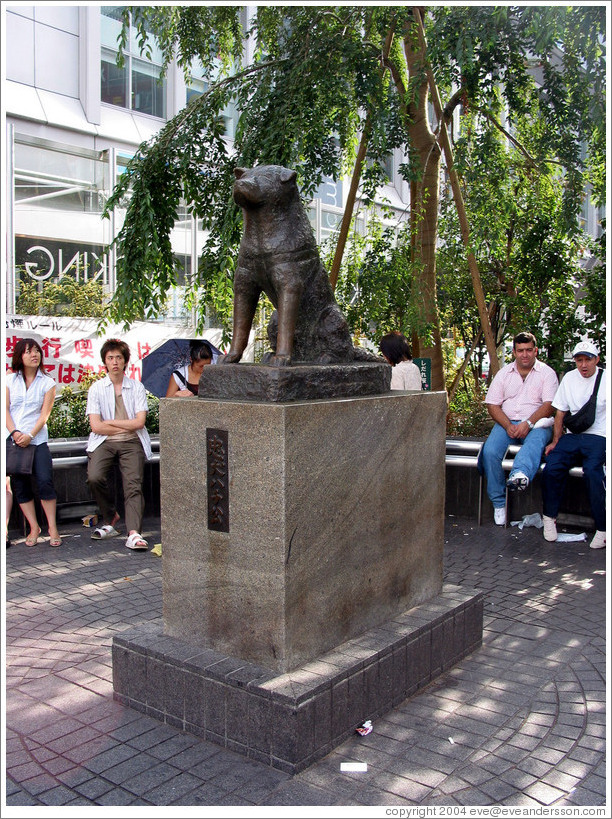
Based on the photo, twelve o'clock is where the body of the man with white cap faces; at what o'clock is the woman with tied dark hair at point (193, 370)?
The woman with tied dark hair is roughly at 3 o'clock from the man with white cap.

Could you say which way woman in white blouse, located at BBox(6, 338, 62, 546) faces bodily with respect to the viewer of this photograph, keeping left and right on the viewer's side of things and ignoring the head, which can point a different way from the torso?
facing the viewer

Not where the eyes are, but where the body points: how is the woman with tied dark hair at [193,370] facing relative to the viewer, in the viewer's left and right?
facing the viewer and to the right of the viewer

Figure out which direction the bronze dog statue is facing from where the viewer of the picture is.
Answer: facing the viewer and to the left of the viewer

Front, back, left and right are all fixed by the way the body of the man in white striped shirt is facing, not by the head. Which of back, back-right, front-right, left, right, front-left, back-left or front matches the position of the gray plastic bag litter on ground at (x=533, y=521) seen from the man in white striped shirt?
left

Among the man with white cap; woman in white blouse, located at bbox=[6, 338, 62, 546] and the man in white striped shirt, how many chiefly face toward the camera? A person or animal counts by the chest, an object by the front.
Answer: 3

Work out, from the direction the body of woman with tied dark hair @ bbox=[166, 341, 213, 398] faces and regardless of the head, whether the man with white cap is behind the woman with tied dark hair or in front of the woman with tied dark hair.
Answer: in front

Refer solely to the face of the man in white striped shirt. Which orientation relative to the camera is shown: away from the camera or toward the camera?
toward the camera

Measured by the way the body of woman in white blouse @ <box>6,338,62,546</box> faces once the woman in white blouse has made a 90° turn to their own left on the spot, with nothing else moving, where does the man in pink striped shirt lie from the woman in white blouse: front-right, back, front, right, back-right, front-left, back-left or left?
front

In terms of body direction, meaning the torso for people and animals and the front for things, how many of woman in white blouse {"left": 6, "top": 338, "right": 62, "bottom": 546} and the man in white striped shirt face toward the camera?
2

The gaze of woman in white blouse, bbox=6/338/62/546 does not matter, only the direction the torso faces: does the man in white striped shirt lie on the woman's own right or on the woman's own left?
on the woman's own left

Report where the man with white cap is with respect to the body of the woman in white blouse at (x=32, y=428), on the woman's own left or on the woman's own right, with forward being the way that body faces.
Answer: on the woman's own left

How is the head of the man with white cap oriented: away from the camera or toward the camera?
toward the camera

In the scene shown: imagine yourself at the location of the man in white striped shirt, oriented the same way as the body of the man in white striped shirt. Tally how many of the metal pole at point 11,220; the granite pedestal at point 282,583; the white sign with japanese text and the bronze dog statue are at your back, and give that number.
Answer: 2
